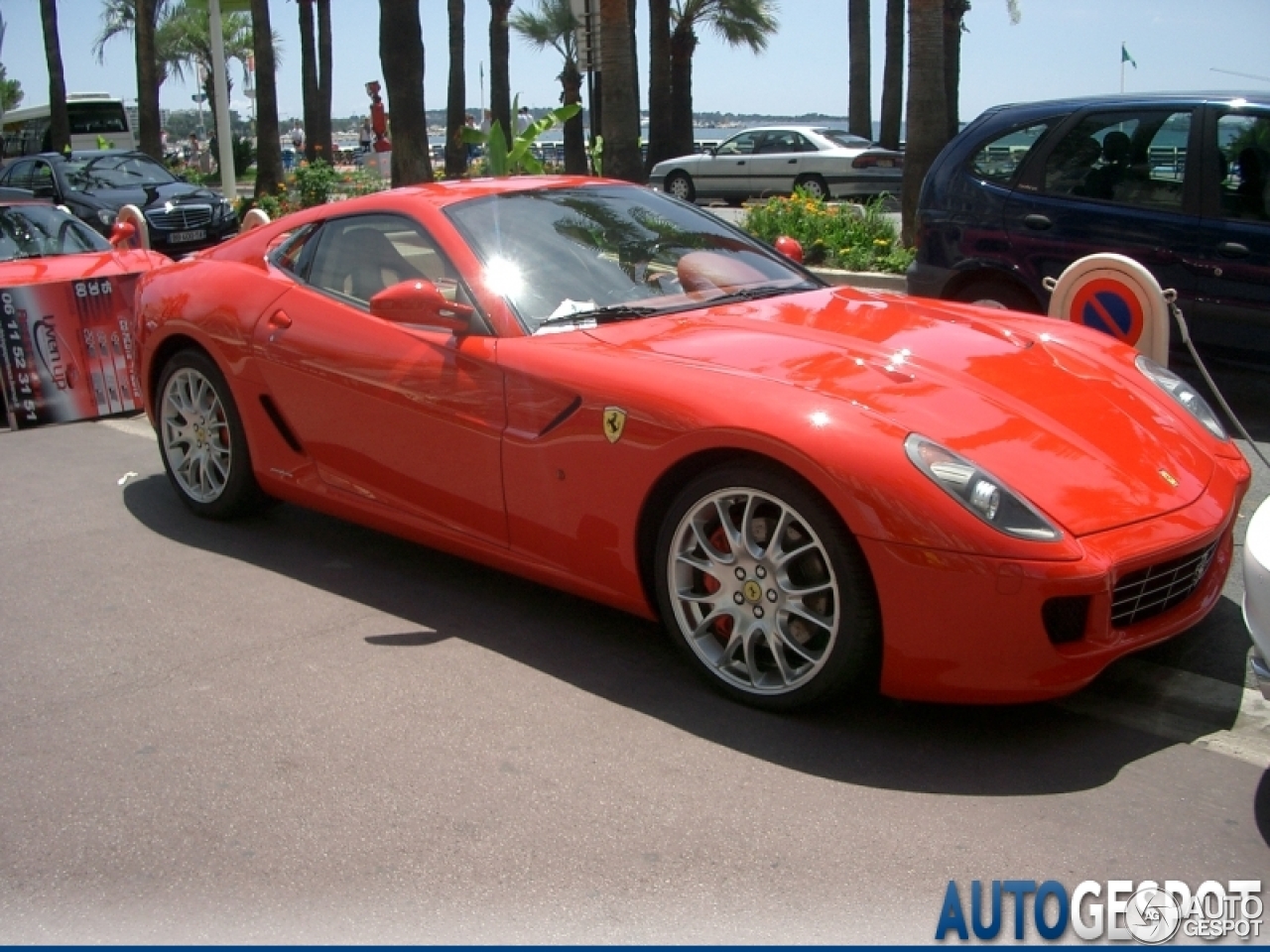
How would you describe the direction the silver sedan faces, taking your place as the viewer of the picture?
facing away from the viewer and to the left of the viewer

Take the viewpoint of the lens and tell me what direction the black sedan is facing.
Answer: facing the viewer and to the right of the viewer

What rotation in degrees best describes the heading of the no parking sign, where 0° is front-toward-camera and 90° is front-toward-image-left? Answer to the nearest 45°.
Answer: approximately 0°

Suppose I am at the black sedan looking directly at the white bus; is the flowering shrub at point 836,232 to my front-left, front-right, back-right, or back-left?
back-right

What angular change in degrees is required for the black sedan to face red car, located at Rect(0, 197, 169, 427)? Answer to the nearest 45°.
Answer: approximately 45° to its right

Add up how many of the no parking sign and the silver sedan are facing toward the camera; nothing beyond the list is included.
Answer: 1

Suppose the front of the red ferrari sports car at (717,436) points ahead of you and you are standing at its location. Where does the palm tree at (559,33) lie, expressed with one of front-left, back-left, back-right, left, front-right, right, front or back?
back-left

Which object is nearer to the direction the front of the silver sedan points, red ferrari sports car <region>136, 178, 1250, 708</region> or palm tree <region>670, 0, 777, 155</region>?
the palm tree

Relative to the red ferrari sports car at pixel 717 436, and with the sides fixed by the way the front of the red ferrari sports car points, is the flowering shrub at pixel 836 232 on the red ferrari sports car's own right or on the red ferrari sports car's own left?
on the red ferrari sports car's own left
